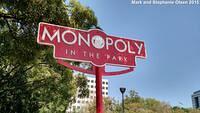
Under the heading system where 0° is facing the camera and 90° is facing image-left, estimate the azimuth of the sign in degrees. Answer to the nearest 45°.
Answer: approximately 315°

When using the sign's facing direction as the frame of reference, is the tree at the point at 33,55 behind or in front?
behind
